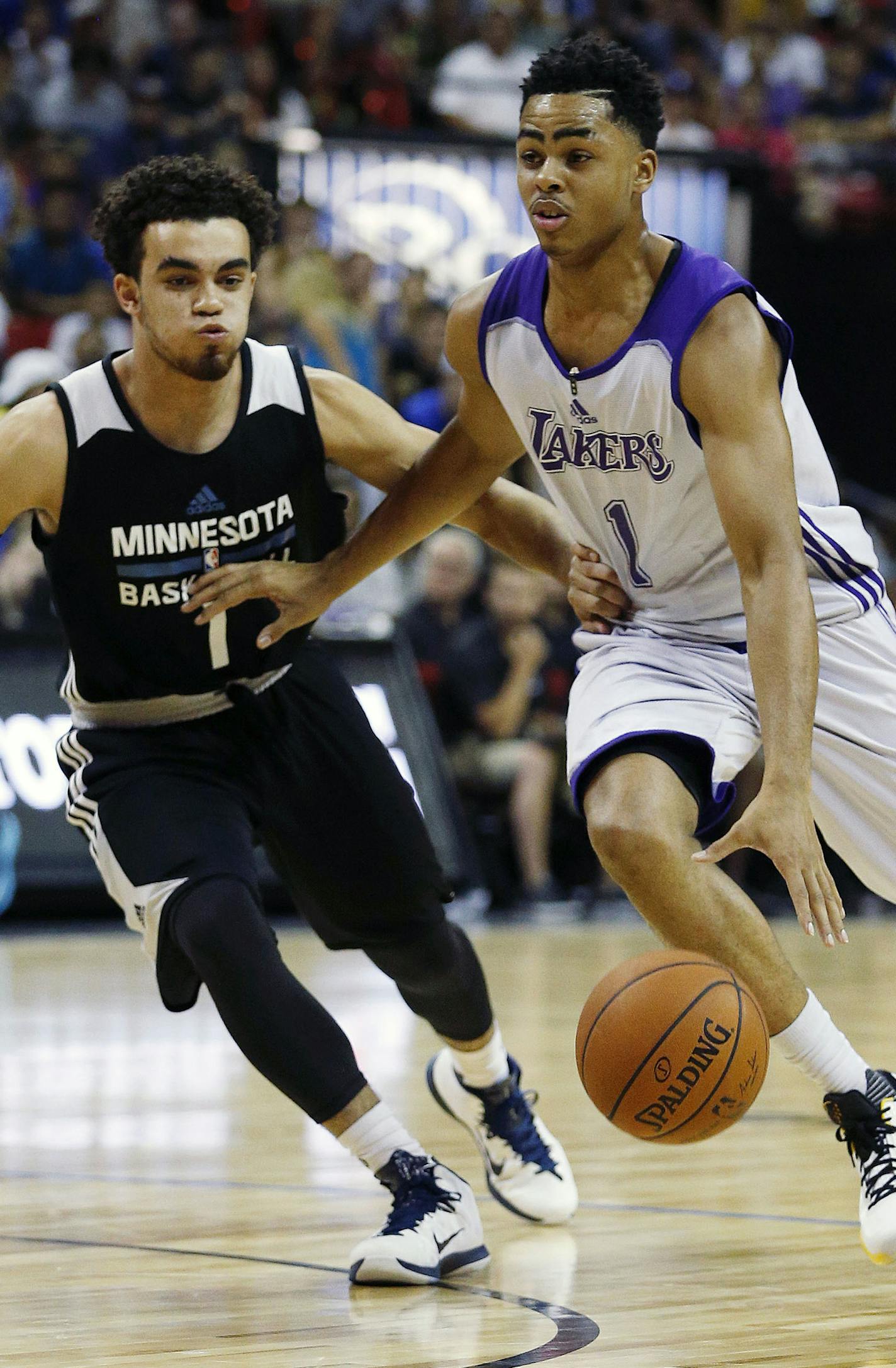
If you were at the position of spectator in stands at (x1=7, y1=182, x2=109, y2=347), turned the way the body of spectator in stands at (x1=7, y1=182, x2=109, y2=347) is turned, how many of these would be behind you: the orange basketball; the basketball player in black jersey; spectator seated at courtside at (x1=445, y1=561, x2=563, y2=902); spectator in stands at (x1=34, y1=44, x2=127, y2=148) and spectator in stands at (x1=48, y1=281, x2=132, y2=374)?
1

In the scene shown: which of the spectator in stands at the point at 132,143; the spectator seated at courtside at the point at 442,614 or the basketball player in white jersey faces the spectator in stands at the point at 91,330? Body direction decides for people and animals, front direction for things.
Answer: the spectator in stands at the point at 132,143

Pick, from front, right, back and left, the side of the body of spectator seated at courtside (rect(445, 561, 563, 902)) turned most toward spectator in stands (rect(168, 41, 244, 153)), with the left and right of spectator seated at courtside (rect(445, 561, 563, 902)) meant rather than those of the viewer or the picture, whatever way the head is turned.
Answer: back

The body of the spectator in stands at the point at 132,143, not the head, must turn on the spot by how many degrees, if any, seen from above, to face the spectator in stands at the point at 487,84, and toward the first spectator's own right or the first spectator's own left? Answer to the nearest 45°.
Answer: approximately 135° to the first spectator's own left

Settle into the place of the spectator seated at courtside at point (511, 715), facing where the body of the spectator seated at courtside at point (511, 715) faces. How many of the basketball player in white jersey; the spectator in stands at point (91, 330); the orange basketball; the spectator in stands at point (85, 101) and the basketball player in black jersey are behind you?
2

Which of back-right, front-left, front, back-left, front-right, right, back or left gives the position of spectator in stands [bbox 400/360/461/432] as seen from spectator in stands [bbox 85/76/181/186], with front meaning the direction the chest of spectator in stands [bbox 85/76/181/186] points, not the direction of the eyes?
front-left

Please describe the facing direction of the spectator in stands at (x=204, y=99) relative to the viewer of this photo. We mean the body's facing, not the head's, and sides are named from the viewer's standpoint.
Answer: facing the viewer

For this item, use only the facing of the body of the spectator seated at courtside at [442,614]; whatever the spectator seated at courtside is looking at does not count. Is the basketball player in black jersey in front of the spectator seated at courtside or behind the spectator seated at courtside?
in front

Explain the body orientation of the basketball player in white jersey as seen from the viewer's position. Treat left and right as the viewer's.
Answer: facing the viewer and to the left of the viewer

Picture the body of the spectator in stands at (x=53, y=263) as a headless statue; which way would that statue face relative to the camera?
toward the camera

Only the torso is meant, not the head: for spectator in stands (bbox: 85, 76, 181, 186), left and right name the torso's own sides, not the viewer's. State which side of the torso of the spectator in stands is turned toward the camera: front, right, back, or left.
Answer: front

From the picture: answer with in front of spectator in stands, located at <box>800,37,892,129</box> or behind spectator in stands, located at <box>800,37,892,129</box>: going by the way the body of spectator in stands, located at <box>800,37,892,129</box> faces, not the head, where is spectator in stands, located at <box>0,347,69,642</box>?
in front

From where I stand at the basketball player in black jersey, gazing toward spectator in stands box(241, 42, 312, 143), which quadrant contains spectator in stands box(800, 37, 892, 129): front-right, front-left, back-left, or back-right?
front-right

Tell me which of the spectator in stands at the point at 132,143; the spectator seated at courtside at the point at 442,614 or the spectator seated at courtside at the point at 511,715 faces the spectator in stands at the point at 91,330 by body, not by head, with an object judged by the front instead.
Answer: the spectator in stands at the point at 132,143

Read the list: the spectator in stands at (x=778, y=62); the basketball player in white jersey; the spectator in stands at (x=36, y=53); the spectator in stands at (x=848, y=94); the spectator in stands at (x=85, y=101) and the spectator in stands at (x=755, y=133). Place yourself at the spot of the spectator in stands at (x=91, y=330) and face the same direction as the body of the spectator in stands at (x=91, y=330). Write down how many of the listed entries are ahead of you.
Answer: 1

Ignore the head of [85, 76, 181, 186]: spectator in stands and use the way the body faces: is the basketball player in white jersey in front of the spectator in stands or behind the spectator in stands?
in front
